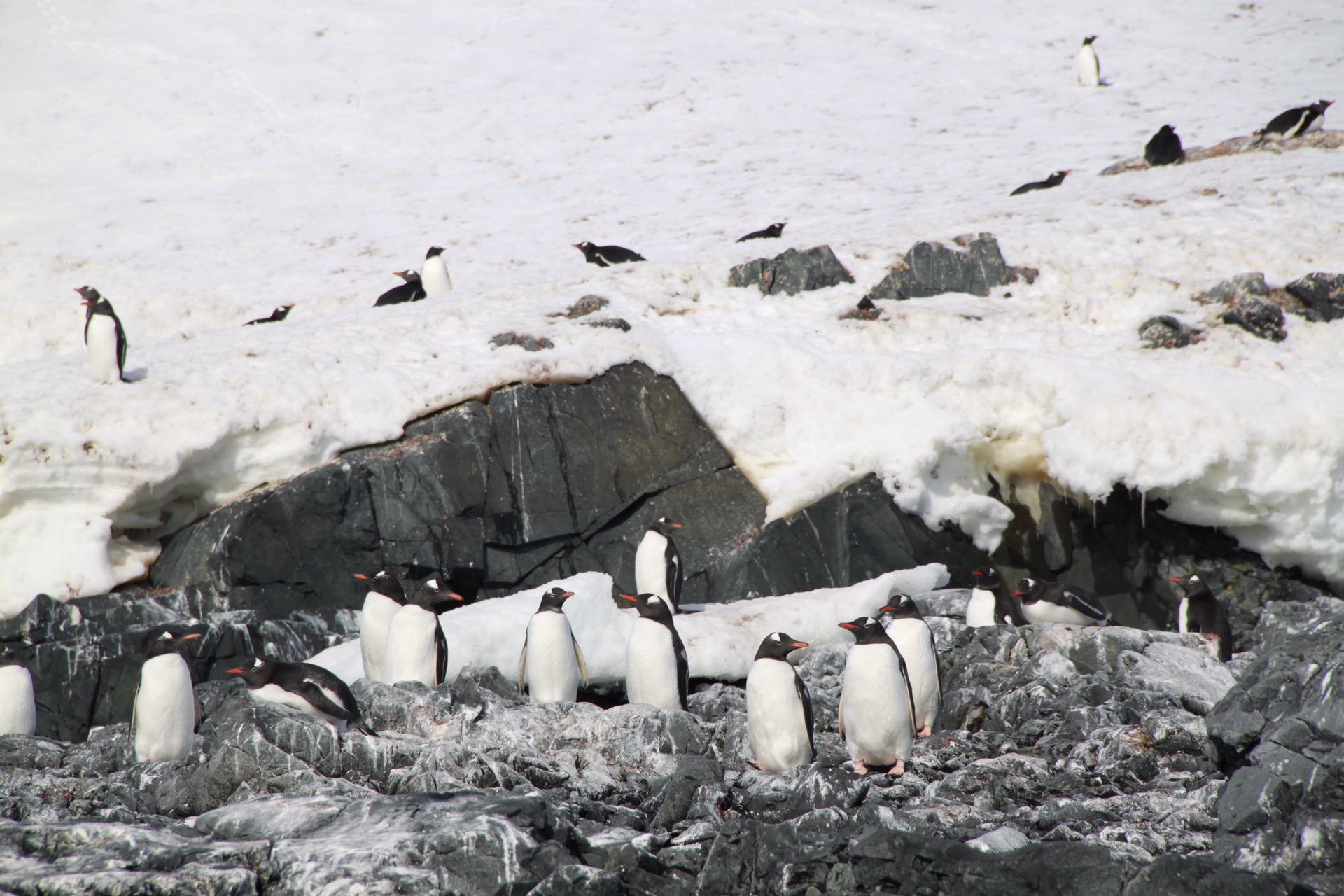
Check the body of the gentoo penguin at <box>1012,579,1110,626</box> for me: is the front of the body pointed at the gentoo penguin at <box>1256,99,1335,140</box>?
no

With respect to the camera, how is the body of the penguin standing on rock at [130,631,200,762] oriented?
toward the camera

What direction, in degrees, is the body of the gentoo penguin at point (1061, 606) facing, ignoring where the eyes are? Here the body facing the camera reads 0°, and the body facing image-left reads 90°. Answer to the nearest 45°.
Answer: approximately 90°

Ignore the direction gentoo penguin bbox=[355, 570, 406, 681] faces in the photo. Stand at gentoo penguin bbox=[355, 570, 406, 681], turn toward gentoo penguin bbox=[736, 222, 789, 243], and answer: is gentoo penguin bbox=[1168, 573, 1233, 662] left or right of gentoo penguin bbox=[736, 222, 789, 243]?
right

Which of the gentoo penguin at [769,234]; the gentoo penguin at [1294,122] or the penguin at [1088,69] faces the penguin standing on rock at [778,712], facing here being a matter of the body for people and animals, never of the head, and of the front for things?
the penguin

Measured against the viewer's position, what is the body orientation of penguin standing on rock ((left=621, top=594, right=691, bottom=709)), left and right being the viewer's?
facing the viewer and to the left of the viewer

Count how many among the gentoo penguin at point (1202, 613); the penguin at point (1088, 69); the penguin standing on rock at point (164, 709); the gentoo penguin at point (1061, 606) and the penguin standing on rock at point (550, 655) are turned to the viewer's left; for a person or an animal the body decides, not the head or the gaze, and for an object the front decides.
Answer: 2

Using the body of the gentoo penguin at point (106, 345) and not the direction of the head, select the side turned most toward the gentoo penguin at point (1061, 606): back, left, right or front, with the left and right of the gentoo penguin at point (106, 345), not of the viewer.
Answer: left

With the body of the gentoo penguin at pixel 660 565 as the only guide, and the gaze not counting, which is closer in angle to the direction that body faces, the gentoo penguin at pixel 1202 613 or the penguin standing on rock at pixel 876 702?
the penguin standing on rock

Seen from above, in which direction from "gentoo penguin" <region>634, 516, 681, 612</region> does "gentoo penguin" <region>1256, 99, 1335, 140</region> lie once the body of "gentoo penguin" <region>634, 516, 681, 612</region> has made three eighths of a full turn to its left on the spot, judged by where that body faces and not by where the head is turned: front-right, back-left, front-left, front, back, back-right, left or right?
front-left

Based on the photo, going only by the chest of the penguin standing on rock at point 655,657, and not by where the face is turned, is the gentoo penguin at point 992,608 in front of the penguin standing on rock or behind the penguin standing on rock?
behind

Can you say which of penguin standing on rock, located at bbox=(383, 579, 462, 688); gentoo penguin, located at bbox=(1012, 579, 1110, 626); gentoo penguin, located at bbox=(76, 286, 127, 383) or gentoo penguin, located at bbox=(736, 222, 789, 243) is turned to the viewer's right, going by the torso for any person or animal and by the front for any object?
gentoo penguin, located at bbox=(736, 222, 789, 243)

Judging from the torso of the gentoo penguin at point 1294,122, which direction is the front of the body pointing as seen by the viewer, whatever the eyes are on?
to the viewer's right

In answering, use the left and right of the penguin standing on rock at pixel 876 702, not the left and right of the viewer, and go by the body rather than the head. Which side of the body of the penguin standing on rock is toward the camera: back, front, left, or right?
front

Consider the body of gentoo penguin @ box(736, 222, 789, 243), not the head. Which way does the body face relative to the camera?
to the viewer's right

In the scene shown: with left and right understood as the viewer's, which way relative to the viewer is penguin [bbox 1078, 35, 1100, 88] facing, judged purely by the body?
facing the viewer
